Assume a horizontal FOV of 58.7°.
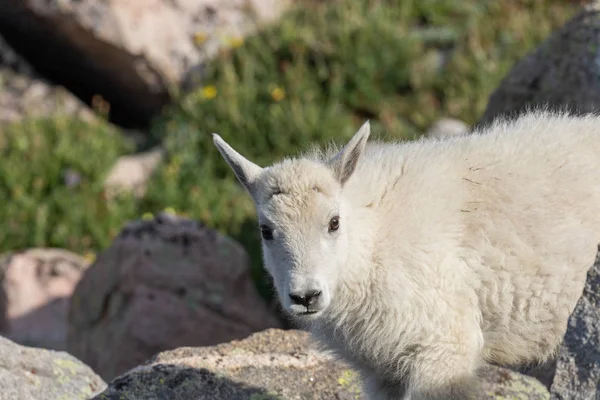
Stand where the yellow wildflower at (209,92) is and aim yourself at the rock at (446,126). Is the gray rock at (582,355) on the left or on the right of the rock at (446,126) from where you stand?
right

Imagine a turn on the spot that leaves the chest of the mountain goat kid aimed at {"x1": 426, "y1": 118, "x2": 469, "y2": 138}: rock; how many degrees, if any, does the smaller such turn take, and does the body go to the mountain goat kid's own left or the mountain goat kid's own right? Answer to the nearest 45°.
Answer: approximately 135° to the mountain goat kid's own right

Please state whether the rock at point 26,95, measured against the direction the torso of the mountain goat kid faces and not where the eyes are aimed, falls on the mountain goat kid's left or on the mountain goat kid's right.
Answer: on the mountain goat kid's right

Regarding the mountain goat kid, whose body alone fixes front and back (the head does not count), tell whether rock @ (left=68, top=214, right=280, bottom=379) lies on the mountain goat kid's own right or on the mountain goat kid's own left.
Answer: on the mountain goat kid's own right

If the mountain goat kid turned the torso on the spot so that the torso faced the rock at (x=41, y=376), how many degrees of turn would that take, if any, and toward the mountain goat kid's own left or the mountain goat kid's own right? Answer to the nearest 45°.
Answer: approximately 45° to the mountain goat kid's own right

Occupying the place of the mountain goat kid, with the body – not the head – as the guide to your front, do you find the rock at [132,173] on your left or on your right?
on your right

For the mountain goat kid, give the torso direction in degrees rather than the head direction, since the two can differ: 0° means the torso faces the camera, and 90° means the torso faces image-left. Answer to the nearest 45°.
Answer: approximately 45°

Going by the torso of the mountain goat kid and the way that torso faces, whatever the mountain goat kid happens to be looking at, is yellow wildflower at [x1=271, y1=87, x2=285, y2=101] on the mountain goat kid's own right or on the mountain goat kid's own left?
on the mountain goat kid's own right
